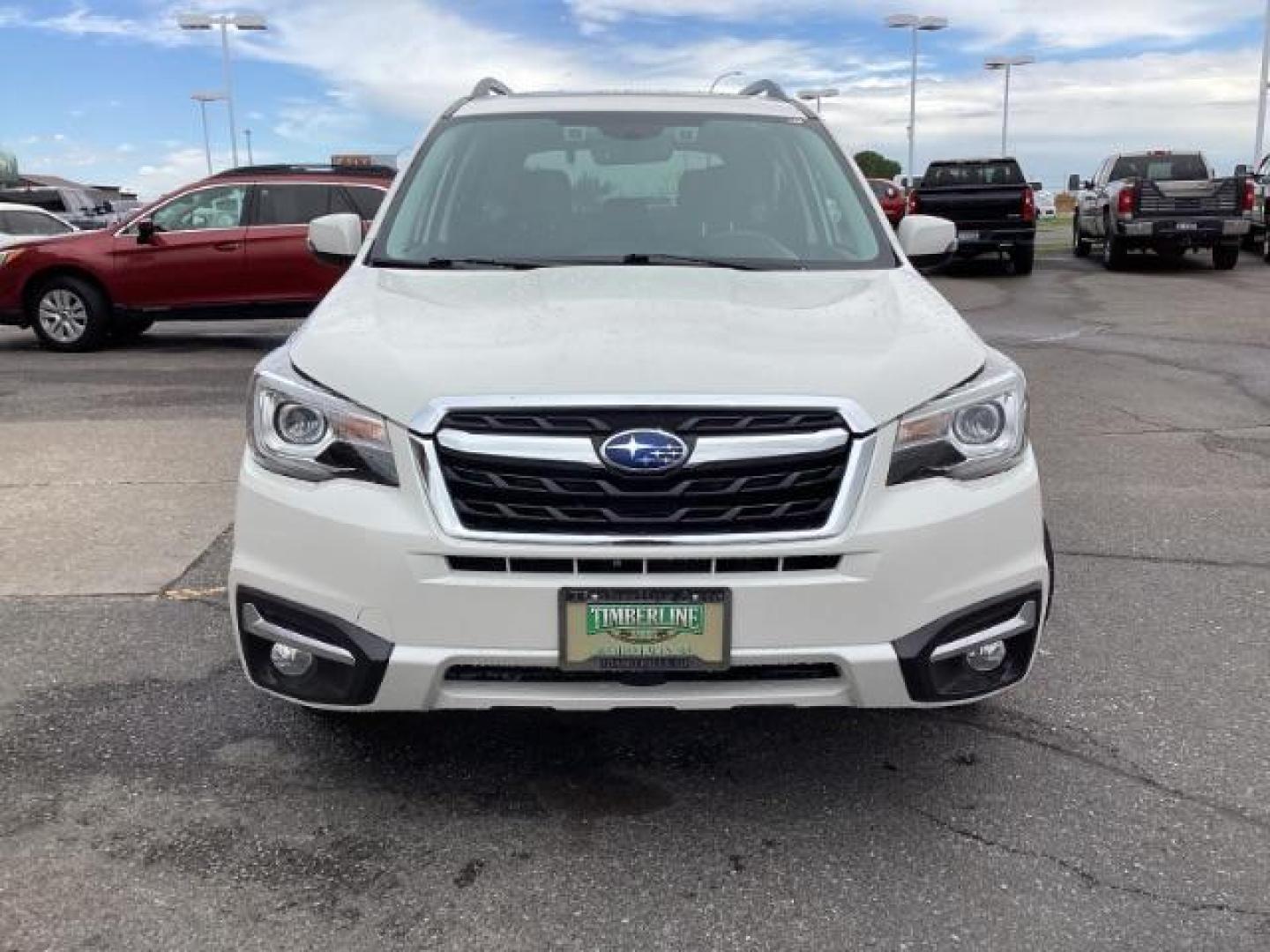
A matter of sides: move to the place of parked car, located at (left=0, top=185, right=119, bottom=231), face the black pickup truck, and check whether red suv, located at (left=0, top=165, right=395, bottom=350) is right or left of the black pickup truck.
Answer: right

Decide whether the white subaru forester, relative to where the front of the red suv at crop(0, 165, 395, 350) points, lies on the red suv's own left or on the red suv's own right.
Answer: on the red suv's own left

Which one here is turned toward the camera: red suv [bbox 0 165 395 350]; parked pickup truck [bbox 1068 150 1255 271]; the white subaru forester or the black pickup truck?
the white subaru forester

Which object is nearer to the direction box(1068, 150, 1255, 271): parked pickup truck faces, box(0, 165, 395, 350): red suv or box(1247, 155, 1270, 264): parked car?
the parked car

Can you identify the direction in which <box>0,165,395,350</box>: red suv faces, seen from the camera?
facing to the left of the viewer

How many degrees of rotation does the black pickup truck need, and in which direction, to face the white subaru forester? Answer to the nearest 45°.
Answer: approximately 180°

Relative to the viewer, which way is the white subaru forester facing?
toward the camera

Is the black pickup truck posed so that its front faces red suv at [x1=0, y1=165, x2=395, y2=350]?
no

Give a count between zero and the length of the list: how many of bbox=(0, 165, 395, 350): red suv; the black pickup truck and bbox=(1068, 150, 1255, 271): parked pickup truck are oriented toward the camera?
0

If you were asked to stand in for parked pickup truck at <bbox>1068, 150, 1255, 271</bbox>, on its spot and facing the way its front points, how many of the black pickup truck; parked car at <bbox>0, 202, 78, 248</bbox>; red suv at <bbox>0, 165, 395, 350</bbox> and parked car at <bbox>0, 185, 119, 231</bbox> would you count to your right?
0

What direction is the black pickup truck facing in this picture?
away from the camera

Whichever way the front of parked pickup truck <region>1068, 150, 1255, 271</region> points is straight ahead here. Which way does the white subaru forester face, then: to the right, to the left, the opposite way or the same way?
the opposite way

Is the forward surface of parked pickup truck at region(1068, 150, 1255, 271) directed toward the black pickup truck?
no

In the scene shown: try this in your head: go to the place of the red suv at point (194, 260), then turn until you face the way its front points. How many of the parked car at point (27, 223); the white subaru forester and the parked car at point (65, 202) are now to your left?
1

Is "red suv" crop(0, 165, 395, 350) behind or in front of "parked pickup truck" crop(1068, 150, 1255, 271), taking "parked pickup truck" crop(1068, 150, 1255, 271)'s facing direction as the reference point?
behind

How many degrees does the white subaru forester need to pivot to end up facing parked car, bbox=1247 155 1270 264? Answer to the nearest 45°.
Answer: approximately 135° to its left

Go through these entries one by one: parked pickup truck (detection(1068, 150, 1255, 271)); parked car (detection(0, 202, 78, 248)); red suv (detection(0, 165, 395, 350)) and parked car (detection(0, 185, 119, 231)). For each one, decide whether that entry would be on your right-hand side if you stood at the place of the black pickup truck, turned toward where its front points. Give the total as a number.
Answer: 1

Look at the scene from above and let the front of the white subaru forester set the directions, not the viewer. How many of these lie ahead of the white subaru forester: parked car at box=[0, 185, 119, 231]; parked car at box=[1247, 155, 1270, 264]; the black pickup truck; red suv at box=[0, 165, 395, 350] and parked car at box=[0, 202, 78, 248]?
0

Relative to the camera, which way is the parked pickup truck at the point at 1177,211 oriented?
away from the camera
